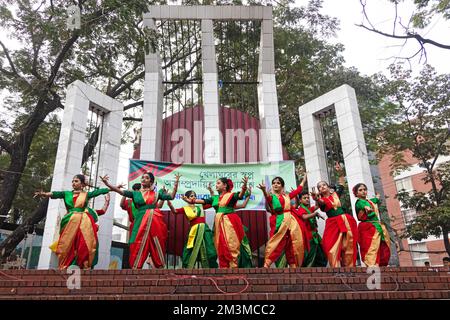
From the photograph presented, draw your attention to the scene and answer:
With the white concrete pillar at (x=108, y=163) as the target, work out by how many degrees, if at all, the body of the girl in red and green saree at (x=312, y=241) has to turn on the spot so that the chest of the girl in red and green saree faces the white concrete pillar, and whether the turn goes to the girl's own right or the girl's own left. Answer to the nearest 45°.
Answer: approximately 135° to the girl's own right

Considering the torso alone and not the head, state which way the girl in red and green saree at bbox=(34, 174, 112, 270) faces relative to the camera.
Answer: toward the camera

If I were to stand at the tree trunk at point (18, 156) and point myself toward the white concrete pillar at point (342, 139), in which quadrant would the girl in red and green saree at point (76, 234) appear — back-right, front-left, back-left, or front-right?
front-right

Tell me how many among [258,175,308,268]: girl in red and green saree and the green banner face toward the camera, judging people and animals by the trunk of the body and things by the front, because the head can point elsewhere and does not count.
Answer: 2

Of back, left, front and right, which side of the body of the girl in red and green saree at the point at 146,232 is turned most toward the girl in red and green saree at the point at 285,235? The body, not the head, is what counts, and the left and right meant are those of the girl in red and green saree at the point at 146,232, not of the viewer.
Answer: left

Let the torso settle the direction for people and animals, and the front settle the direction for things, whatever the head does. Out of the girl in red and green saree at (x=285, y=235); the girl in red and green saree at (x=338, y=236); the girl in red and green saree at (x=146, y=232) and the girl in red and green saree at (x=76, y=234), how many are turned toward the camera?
4

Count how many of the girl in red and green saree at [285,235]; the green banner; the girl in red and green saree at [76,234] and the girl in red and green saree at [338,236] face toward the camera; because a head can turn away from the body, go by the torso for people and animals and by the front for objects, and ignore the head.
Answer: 4

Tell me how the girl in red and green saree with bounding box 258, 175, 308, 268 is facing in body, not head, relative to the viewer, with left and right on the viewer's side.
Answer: facing the viewer
